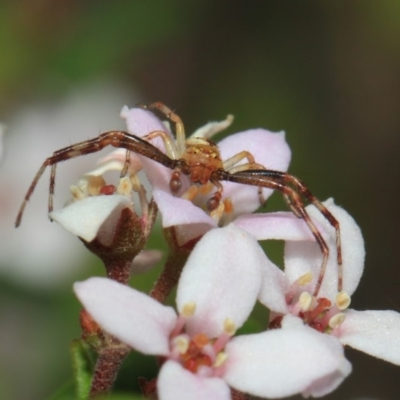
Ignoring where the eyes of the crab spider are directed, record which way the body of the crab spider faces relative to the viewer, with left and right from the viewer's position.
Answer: facing the viewer

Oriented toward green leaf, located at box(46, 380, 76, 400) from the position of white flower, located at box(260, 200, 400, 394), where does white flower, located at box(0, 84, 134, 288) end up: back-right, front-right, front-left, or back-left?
front-right
